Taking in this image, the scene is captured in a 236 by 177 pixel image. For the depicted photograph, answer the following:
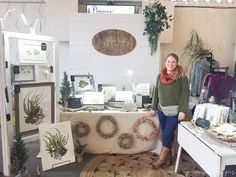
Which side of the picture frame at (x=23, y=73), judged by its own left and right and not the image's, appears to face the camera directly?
front

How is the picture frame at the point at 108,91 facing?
toward the camera

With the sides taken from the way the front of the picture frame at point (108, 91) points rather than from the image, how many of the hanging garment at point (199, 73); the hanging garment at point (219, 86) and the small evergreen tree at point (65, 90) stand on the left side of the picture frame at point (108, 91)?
2

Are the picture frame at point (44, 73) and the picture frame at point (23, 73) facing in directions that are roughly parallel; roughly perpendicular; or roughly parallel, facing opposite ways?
roughly parallel

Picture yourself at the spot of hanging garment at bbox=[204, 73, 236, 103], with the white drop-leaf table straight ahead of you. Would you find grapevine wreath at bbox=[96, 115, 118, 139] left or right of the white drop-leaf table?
right

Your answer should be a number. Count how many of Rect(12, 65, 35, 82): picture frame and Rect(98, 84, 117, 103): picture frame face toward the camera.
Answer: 2

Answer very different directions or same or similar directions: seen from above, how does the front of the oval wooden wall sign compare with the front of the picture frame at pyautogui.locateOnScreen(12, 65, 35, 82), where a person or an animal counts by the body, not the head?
same or similar directions

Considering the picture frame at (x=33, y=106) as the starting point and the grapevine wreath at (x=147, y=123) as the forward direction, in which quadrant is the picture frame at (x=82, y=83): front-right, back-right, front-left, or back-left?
front-left

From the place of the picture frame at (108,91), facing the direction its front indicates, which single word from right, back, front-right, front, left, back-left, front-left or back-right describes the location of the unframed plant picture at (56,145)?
front-right

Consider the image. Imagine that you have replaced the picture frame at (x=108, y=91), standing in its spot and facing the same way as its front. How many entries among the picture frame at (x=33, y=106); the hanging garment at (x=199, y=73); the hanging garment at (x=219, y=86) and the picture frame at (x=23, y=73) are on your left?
2

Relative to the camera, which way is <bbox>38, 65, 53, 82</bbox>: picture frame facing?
toward the camera

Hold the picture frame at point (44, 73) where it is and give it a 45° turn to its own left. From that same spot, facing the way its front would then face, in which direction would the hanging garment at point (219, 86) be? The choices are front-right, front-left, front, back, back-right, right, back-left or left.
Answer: front-left
